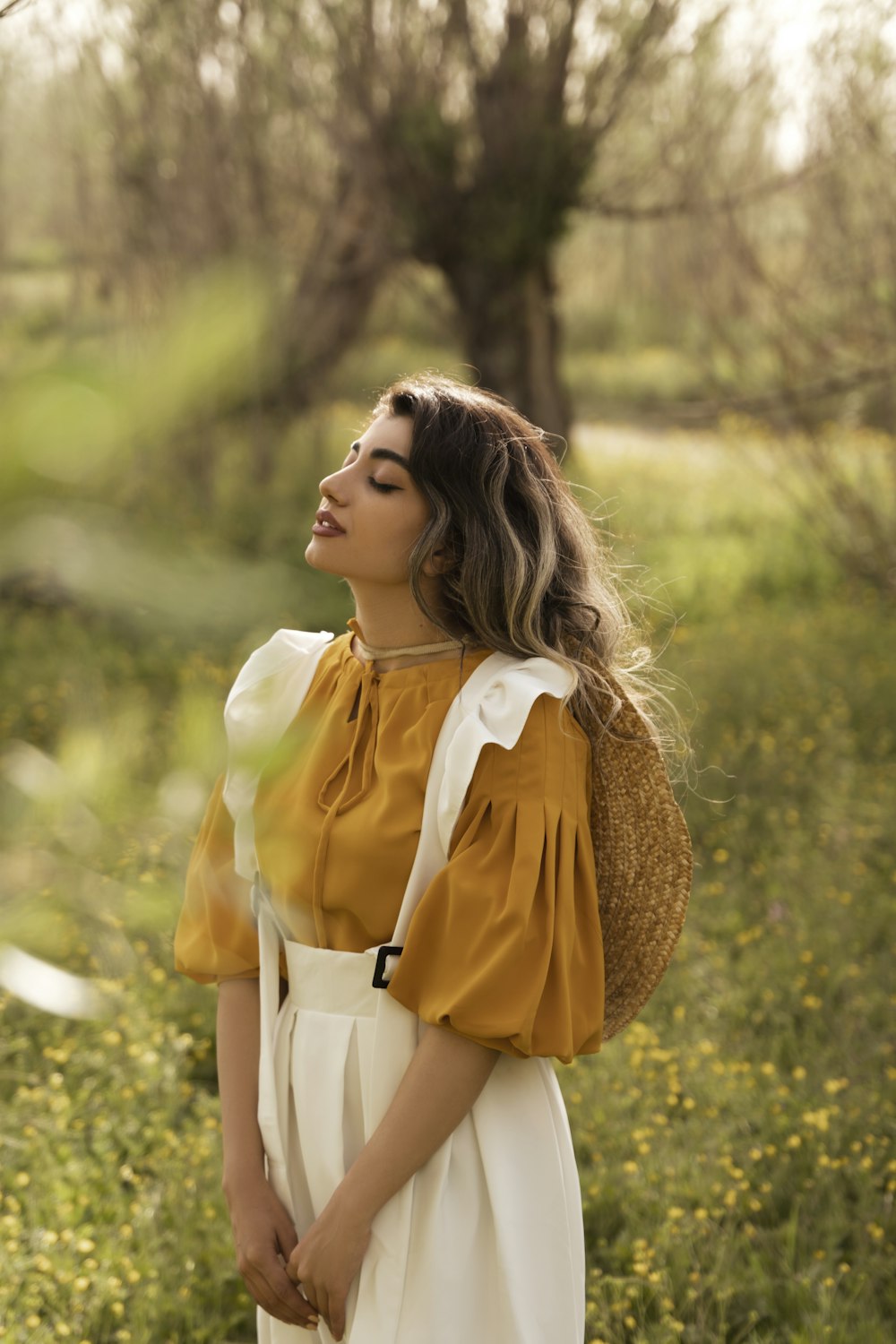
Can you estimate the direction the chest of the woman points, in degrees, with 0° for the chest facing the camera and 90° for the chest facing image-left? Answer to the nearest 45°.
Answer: approximately 45°

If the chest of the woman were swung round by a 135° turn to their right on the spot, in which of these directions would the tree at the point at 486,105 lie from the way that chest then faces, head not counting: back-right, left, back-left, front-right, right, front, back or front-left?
front

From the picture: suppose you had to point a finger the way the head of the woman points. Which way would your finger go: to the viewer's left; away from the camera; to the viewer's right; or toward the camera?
to the viewer's left
